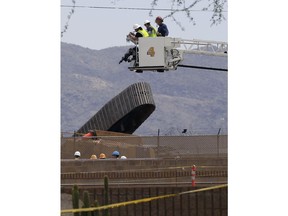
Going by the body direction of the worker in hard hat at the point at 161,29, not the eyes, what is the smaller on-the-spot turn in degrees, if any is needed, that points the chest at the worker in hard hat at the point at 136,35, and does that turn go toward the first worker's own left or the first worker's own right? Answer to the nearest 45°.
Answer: approximately 45° to the first worker's own left

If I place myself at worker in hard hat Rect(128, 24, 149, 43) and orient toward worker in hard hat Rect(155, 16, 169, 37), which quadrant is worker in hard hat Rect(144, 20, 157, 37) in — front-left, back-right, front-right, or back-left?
front-left

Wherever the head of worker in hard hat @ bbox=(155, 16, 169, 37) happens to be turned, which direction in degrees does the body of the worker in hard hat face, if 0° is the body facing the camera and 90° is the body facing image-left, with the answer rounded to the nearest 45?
approximately 90°
